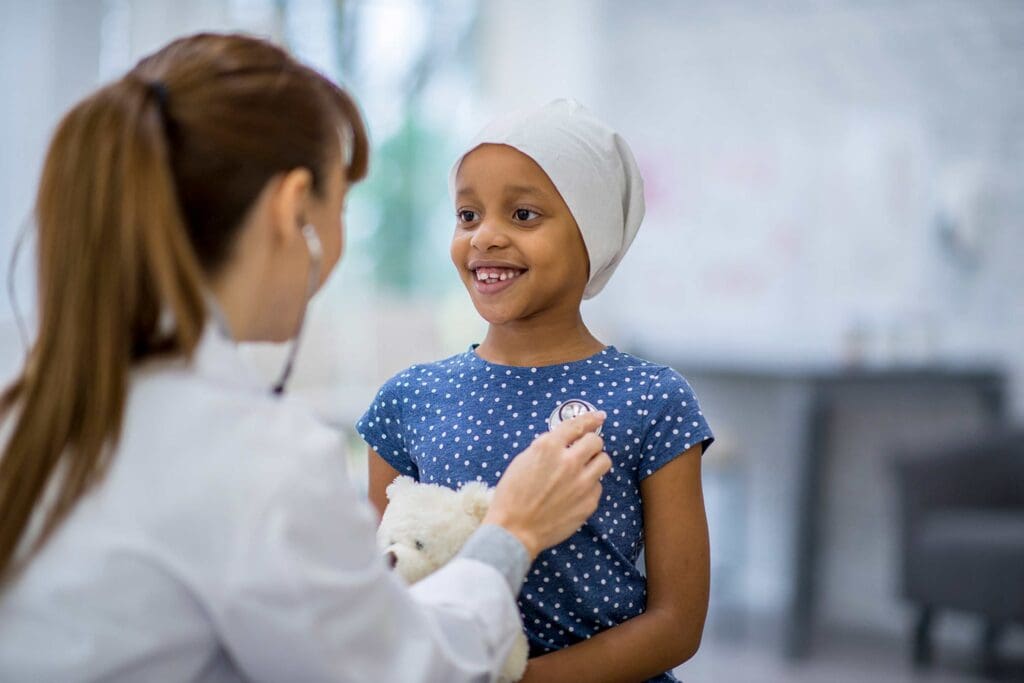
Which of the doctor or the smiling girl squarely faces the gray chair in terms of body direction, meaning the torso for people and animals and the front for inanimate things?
the doctor

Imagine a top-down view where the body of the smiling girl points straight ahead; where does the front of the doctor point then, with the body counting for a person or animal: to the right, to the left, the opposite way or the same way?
the opposite way

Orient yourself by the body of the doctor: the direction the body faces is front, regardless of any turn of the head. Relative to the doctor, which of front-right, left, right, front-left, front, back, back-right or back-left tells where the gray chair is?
front

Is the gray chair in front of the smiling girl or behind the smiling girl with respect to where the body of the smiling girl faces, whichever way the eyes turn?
behind

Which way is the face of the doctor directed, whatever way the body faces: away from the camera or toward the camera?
away from the camera

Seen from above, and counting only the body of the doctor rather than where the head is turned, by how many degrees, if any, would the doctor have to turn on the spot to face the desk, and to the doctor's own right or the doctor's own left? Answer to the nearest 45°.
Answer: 0° — they already face it

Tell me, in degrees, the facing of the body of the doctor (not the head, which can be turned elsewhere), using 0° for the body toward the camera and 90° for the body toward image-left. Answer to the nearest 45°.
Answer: approximately 225°

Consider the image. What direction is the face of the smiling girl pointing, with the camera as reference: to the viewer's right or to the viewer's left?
to the viewer's left

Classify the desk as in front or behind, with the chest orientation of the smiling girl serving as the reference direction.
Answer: behind

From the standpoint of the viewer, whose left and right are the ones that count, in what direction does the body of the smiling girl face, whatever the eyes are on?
facing the viewer and to the left of the viewer
